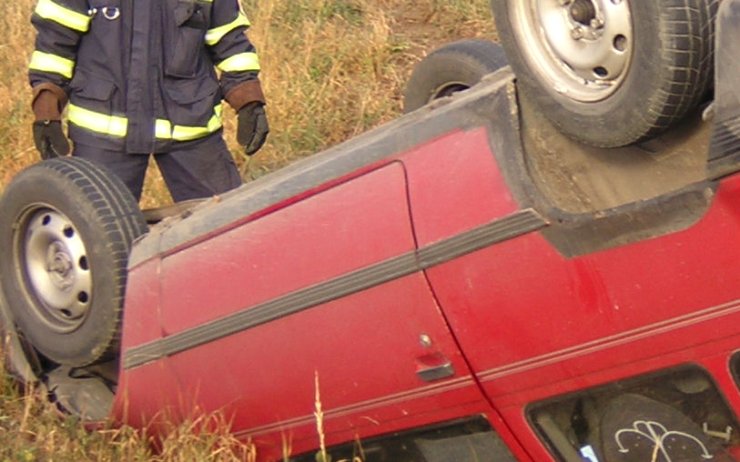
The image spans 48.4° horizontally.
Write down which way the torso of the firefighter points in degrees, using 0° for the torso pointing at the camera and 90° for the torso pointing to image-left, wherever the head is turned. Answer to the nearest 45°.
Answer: approximately 0°
